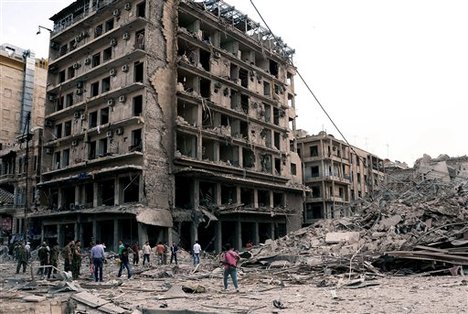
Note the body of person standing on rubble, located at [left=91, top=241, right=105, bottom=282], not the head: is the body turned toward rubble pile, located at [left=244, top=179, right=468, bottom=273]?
no

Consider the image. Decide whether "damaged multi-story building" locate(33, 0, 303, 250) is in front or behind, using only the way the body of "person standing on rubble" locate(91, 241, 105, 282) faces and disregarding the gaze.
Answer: in front

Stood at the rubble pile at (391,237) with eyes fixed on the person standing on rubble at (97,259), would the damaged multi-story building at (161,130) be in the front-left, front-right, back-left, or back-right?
front-right

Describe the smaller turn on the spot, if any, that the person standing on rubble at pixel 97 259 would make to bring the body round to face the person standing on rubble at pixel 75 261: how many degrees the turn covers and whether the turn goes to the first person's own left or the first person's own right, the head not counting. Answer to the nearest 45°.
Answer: approximately 45° to the first person's own left

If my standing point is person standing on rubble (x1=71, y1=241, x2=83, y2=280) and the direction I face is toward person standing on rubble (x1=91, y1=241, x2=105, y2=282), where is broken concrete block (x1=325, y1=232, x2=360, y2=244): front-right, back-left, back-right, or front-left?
front-left

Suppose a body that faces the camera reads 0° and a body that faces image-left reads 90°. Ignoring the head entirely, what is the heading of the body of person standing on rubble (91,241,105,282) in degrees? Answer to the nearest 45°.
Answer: approximately 180°

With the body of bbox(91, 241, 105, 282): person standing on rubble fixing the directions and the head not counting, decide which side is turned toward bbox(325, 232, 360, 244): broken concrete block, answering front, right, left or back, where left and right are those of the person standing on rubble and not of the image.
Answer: right
